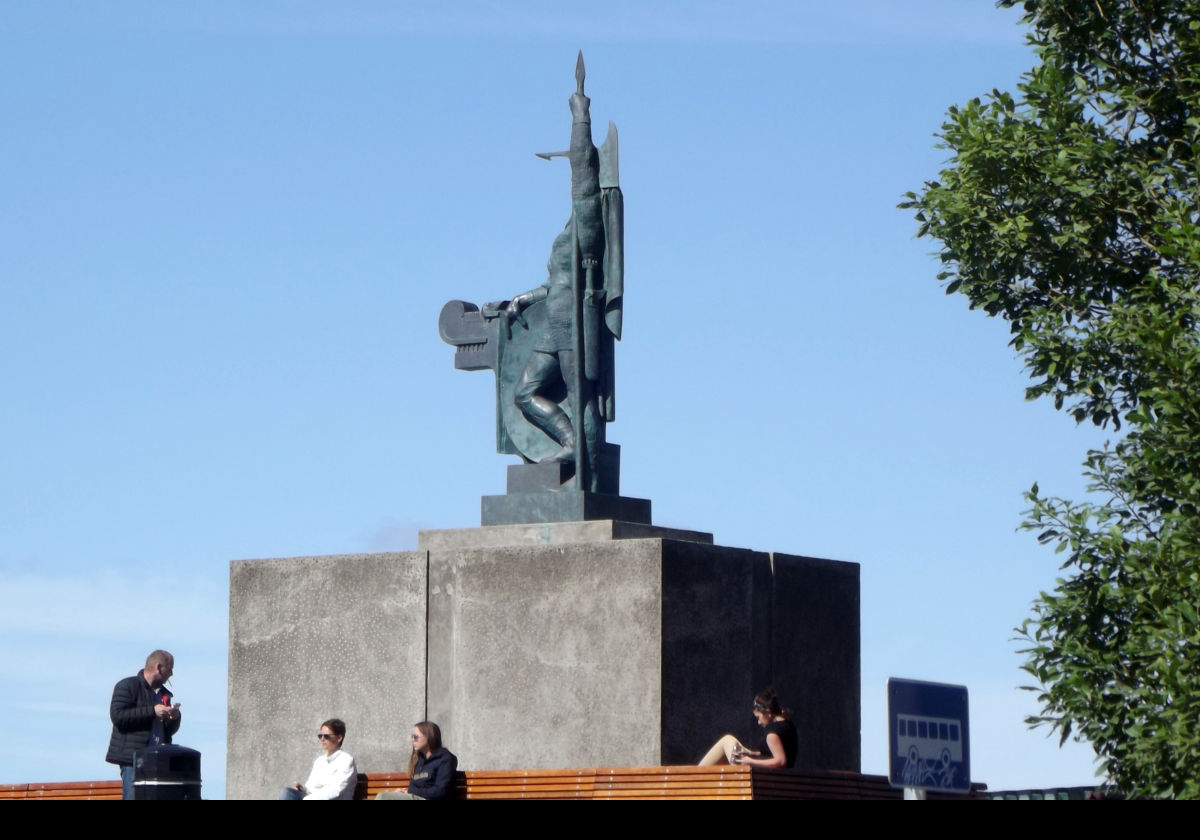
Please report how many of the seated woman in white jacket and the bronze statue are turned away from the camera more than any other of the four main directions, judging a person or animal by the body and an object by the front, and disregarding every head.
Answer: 0

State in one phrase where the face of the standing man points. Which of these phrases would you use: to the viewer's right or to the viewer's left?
to the viewer's right

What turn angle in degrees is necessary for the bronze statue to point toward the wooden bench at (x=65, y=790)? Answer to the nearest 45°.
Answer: approximately 45° to its right

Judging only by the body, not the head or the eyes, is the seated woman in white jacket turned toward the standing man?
no

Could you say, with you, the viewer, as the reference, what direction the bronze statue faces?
facing the viewer and to the left of the viewer

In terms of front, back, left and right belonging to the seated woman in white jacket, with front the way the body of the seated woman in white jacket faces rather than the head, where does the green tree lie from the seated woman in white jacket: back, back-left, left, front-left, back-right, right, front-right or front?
back-left
